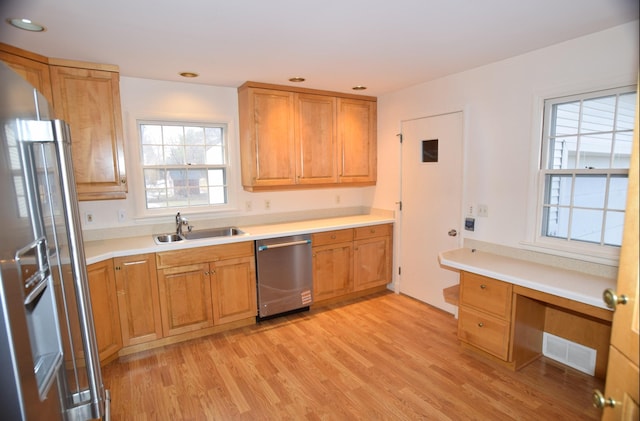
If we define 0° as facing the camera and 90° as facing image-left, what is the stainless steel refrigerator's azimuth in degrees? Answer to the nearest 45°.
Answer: approximately 270°

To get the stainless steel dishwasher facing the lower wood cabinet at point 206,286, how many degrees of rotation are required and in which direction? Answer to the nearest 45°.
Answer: approximately 135° to its right

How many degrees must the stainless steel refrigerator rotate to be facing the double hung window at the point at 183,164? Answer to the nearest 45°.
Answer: approximately 45° to its left

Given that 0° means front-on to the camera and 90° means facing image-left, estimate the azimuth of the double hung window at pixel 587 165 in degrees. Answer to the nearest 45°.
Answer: approximately 45°

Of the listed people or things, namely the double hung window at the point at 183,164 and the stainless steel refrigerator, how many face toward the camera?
1

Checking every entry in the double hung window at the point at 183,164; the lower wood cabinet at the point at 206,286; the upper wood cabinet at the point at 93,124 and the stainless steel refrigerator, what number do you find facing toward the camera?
3

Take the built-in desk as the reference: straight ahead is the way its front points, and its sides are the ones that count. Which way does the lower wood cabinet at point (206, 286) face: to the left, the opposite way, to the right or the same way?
to the left
